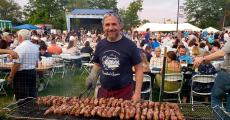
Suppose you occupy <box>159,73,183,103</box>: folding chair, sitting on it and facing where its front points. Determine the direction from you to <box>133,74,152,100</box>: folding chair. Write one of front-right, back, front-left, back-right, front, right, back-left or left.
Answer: left

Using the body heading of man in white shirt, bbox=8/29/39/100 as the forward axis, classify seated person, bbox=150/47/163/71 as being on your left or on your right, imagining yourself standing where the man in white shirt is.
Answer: on your right

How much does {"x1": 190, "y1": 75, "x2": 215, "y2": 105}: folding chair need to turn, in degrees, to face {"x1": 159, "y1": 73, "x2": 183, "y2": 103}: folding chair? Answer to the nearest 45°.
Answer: approximately 90° to its left

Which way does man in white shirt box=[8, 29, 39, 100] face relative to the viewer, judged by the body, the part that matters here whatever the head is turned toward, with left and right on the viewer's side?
facing away from the viewer and to the left of the viewer

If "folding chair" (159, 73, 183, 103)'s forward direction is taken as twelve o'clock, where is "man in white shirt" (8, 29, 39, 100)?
The man in white shirt is roughly at 8 o'clock from the folding chair.

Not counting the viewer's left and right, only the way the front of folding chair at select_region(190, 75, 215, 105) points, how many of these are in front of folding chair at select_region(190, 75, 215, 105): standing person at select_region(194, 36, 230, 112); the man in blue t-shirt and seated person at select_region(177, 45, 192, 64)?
1

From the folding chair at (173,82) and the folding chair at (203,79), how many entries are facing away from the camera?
2

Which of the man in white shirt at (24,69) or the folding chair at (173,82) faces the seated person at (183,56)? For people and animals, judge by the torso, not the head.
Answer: the folding chair

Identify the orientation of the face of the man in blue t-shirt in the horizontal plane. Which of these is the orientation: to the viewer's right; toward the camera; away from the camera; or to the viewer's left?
toward the camera

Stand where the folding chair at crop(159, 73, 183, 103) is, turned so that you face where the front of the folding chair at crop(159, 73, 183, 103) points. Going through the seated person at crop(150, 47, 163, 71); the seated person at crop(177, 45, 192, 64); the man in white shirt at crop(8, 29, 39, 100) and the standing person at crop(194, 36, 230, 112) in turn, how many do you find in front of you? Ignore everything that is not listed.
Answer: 2

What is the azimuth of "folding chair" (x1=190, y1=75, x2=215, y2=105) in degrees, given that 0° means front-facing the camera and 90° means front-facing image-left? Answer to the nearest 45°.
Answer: approximately 180°

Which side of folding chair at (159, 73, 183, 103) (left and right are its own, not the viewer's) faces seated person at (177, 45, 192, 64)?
front

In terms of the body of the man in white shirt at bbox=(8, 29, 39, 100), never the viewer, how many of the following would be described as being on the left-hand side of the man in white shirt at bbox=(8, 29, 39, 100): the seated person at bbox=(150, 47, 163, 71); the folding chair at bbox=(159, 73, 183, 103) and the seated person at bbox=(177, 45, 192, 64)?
0

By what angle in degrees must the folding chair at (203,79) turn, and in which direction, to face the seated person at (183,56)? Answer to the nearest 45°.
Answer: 0° — it already faces them

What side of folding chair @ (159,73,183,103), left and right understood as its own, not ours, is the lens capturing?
back
